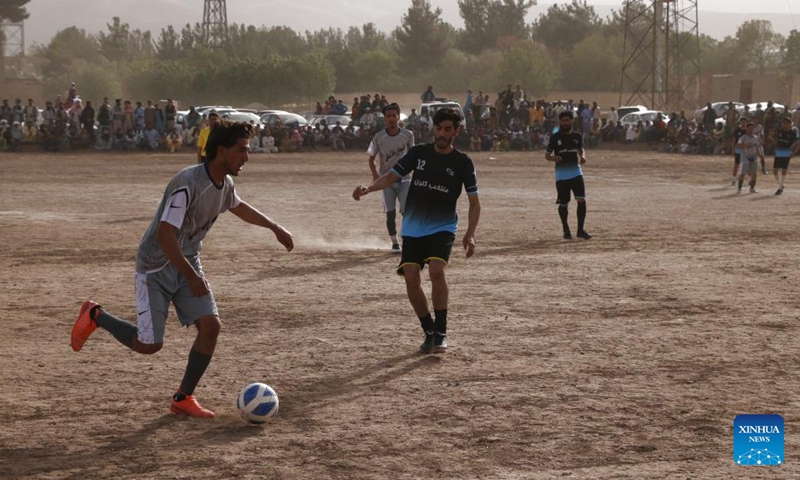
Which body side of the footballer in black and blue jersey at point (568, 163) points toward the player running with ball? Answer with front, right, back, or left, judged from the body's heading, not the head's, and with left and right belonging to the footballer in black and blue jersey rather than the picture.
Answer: front

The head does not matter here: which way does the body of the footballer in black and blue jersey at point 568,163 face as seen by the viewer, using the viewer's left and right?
facing the viewer

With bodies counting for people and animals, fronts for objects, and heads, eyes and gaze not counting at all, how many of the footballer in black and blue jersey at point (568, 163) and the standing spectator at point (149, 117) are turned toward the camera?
2

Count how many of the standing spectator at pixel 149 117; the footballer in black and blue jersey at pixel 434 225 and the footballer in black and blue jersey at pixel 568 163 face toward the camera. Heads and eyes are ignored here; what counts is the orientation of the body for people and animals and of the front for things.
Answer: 3

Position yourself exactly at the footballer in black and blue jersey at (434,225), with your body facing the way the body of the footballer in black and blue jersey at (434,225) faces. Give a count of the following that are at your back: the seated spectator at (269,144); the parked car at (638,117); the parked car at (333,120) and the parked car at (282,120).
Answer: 4

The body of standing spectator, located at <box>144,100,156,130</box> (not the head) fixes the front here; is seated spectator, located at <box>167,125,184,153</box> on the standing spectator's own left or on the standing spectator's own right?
on the standing spectator's own left

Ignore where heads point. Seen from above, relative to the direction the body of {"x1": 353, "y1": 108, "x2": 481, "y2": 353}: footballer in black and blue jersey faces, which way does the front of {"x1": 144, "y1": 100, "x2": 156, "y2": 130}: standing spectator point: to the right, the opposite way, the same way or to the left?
the same way

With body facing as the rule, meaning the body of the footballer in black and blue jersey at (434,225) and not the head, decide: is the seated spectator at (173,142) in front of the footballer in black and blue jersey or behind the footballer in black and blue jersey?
behind

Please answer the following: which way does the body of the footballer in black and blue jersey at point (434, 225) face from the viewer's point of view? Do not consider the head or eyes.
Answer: toward the camera

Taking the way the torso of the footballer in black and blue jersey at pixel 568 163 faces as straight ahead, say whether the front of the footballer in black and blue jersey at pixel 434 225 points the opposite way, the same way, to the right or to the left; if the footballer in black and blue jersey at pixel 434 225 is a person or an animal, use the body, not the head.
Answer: the same way

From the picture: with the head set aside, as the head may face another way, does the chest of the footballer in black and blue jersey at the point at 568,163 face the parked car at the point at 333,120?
no

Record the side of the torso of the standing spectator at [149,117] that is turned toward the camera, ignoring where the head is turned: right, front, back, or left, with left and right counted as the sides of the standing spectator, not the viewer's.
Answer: front

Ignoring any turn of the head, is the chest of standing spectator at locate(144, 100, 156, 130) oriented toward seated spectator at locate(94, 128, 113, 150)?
no

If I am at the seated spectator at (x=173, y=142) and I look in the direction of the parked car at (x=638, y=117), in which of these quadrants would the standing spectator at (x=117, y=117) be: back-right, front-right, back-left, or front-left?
back-left

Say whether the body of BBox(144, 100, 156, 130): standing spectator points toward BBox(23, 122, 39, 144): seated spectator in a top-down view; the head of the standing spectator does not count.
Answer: no

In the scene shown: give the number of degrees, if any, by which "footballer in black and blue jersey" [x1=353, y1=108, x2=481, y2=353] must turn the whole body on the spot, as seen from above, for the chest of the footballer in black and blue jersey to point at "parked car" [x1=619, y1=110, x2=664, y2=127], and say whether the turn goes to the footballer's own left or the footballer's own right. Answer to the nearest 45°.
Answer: approximately 180°

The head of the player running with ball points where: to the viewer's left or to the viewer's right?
to the viewer's right

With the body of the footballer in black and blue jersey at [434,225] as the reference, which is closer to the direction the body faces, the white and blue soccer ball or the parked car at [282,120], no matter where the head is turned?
the white and blue soccer ball
